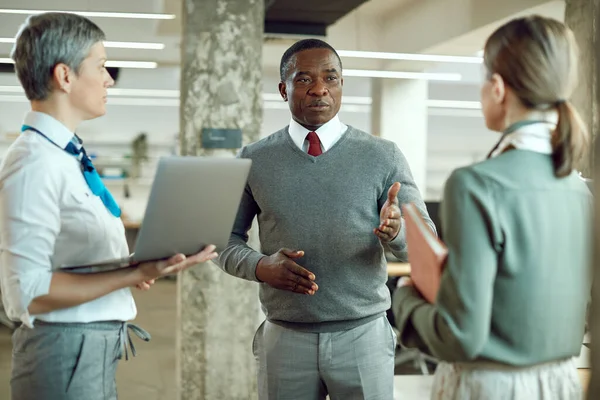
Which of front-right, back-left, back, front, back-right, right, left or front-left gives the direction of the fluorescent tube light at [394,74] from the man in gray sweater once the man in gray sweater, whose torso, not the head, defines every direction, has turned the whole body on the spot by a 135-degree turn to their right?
front-right

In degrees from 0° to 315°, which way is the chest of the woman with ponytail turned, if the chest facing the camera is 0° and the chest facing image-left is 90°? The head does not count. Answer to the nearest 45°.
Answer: approximately 135°

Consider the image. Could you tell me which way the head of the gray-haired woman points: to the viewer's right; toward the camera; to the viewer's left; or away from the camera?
to the viewer's right

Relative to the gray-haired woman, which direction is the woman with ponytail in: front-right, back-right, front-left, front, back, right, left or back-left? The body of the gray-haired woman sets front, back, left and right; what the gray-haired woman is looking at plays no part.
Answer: front-right

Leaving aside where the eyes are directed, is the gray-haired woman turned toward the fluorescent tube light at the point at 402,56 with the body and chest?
no

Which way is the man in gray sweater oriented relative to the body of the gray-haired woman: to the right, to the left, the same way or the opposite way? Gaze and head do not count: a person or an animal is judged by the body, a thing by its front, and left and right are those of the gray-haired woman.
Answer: to the right

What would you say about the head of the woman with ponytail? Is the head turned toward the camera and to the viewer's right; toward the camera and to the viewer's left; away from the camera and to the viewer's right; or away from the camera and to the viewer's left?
away from the camera and to the viewer's left

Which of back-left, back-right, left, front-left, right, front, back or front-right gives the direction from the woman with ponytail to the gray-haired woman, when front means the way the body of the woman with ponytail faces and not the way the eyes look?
front-left

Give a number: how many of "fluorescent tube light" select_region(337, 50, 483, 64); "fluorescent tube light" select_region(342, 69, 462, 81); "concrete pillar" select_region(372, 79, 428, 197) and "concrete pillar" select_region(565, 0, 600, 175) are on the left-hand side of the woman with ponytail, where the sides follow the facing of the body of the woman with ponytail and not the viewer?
0

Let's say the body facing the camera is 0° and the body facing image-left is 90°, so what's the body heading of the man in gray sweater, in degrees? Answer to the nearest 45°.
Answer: approximately 0°

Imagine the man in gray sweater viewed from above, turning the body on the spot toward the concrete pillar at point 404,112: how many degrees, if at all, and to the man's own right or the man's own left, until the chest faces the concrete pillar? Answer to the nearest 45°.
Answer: approximately 180°

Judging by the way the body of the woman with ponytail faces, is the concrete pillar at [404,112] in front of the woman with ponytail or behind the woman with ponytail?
in front

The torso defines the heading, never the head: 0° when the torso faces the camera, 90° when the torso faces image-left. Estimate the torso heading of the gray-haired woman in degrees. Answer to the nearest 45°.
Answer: approximately 270°

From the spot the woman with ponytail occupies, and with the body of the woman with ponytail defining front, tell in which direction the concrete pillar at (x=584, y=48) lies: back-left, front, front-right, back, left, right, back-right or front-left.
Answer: front-right
